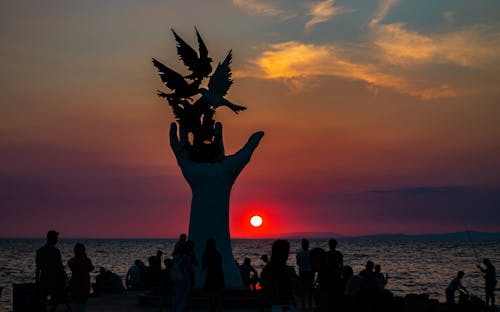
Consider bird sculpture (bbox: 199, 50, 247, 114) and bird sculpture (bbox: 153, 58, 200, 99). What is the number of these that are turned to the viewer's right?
1

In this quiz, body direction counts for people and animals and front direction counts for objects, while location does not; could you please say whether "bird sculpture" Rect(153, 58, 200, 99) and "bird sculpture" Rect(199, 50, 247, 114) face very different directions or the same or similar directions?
very different directions

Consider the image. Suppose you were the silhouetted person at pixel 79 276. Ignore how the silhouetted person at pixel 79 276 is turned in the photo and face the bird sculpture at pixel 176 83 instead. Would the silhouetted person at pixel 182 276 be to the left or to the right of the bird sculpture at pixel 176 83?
right

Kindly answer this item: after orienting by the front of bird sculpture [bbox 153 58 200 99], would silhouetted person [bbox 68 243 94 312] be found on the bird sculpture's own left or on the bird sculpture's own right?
on the bird sculpture's own right

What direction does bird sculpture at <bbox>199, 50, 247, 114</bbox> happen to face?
to the viewer's left
